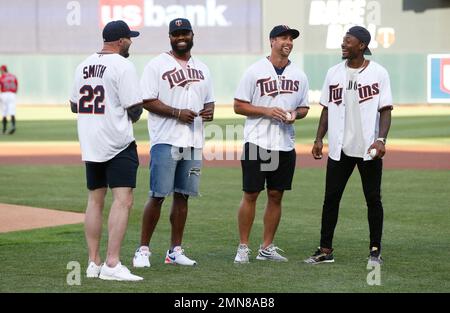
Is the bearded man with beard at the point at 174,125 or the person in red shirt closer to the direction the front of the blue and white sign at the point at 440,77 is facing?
the bearded man with beard

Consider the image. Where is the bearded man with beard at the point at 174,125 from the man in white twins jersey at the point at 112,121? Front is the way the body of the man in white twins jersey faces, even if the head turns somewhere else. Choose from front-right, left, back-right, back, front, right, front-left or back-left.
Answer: front

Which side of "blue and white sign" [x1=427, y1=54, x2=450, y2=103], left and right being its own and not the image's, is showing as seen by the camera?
front

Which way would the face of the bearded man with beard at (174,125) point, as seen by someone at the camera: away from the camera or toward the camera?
toward the camera

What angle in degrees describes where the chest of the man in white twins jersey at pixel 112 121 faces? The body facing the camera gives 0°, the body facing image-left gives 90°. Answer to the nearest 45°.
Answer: approximately 225°

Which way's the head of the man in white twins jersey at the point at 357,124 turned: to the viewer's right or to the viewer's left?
to the viewer's left

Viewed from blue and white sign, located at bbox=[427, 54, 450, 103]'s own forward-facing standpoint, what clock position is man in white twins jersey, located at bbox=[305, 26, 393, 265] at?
The man in white twins jersey is roughly at 12 o'clock from the blue and white sign.

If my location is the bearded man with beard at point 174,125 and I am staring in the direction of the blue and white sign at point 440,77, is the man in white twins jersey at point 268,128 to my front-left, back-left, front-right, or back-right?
front-right

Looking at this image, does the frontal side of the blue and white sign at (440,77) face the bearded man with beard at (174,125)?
yes

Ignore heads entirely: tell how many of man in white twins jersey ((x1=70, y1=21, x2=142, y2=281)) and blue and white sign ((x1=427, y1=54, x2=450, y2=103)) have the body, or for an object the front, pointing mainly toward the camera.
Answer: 1

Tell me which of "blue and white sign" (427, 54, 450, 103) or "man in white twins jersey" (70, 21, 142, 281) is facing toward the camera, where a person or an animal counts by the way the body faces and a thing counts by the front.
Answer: the blue and white sign

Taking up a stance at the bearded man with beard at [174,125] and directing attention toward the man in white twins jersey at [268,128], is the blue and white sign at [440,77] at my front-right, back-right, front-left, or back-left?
front-left

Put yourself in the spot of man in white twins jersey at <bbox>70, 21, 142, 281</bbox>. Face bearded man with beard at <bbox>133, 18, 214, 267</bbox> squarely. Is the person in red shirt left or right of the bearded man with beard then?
left

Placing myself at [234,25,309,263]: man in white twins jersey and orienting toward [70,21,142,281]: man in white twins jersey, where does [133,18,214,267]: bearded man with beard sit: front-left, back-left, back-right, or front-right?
front-right

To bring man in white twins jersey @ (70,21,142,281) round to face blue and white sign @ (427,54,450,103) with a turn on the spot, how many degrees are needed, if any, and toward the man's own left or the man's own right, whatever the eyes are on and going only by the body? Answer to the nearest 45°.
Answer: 0° — they already face it

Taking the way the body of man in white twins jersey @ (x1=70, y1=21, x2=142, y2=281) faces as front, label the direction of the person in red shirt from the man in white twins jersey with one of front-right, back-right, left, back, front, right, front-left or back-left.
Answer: front-left
